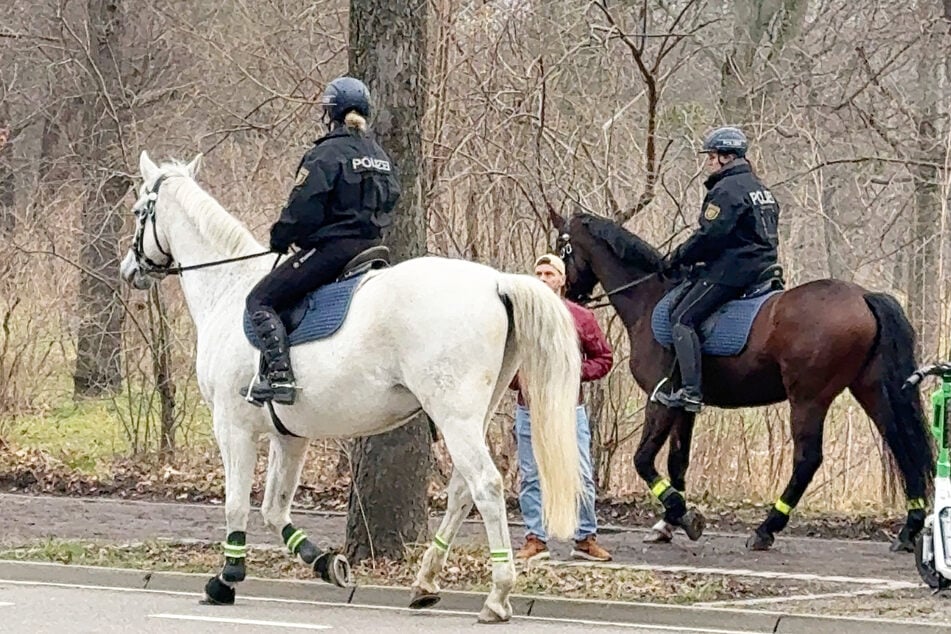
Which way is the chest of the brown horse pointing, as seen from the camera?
to the viewer's left

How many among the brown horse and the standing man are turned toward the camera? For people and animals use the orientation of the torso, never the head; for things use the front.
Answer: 1

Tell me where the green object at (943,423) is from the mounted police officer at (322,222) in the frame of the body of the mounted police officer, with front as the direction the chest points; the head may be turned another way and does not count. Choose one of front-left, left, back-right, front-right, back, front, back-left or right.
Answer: back-right

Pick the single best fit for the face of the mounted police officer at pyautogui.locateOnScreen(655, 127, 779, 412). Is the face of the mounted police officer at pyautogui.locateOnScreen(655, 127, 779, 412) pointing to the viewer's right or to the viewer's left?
to the viewer's left

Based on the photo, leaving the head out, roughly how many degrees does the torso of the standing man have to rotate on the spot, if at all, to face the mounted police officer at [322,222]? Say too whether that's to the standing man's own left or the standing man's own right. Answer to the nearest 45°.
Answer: approximately 45° to the standing man's own right

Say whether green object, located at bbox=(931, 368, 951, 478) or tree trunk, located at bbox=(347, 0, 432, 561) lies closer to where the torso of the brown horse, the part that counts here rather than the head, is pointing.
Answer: the tree trunk

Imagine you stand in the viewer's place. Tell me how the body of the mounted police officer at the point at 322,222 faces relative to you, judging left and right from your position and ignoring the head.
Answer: facing away from the viewer and to the left of the viewer

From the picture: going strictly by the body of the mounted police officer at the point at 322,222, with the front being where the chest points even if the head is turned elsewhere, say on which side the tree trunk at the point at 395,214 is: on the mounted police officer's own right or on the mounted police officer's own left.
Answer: on the mounted police officer's own right

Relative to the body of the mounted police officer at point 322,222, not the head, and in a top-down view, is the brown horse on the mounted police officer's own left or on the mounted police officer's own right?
on the mounted police officer's own right

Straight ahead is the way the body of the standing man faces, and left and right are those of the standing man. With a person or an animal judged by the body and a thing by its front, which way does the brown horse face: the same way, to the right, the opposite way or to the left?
to the right
